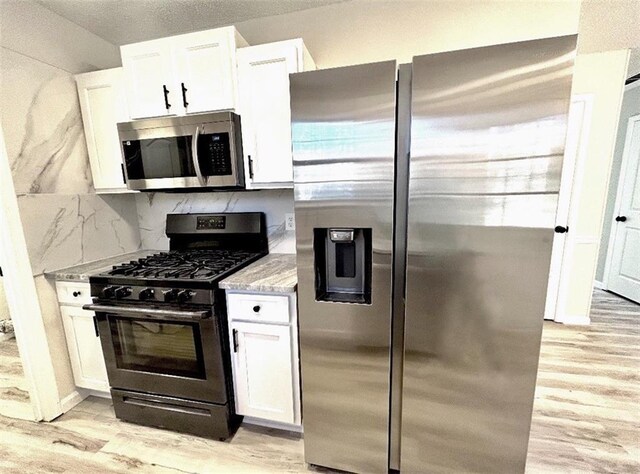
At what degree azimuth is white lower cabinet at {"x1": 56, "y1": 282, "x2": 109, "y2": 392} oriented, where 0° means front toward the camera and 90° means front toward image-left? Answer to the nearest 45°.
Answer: approximately 45°

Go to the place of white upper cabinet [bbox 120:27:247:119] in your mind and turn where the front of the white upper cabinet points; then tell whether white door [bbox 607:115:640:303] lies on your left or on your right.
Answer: on your left

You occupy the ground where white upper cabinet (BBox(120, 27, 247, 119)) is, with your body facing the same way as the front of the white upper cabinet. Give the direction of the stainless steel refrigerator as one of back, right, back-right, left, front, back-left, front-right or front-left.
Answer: left

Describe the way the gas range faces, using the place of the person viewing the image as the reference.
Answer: facing the viewer and to the left of the viewer

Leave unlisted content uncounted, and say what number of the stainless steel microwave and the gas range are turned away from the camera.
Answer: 0

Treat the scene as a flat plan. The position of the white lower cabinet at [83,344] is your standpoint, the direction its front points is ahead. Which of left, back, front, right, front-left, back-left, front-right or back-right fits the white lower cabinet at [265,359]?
left

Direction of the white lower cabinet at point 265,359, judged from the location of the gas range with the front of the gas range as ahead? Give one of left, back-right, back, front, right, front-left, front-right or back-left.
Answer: left
